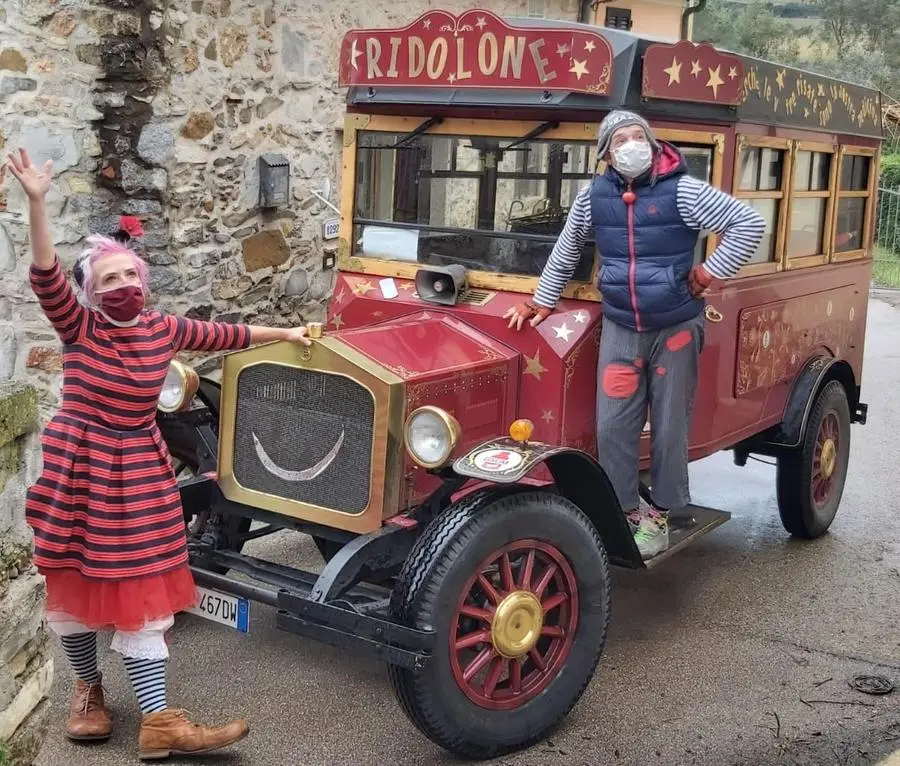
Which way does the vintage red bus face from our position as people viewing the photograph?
facing the viewer and to the left of the viewer

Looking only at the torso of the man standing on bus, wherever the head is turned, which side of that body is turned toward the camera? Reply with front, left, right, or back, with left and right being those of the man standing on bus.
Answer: front

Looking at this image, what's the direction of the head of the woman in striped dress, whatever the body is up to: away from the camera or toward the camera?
toward the camera

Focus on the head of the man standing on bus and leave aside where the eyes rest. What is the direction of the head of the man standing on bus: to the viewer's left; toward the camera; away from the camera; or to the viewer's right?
toward the camera

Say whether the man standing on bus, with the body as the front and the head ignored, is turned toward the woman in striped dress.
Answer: no

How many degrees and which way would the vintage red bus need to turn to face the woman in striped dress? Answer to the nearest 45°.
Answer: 0° — it already faces them
